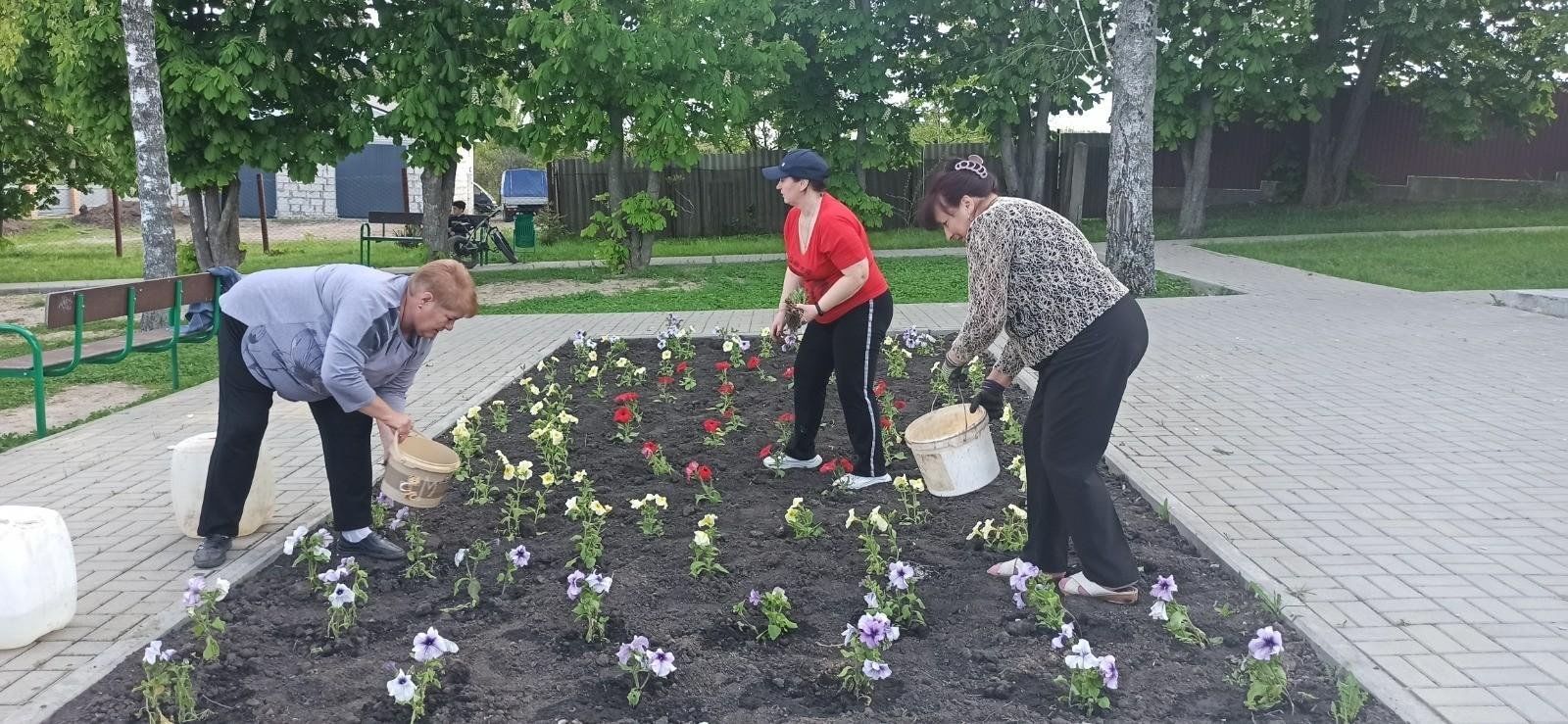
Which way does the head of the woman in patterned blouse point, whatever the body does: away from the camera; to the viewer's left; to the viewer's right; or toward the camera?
to the viewer's left

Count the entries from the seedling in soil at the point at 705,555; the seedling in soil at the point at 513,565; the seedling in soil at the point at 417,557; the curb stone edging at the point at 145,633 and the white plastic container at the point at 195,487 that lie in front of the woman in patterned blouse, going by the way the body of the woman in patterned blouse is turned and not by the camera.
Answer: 5

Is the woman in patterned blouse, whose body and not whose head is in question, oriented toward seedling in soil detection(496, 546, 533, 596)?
yes

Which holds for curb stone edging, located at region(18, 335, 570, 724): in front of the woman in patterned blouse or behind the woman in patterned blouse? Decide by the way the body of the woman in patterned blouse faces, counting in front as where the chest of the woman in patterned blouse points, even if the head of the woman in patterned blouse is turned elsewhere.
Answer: in front

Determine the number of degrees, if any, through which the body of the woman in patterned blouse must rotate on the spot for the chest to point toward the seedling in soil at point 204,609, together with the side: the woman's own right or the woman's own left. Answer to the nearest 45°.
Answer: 0° — they already face it

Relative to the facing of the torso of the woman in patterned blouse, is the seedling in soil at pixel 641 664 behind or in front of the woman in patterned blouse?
in front

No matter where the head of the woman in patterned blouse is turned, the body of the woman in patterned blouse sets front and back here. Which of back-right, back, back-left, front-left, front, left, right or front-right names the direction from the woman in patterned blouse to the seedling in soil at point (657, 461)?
front-right

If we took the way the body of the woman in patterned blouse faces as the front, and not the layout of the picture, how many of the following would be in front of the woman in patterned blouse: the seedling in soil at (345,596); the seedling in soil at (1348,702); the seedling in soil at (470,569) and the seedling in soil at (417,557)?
3

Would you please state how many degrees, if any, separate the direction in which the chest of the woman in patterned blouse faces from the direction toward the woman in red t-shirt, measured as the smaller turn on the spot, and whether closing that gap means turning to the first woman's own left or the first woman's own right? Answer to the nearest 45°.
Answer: approximately 45° to the first woman's own right

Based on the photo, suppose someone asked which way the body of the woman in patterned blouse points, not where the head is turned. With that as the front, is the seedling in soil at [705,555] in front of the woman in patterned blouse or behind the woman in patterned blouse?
in front

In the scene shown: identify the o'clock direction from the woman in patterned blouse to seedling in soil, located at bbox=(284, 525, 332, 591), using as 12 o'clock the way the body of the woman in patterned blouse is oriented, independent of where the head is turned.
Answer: The seedling in soil is roughly at 12 o'clock from the woman in patterned blouse.

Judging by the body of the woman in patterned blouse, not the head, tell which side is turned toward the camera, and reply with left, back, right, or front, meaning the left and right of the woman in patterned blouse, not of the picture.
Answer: left
